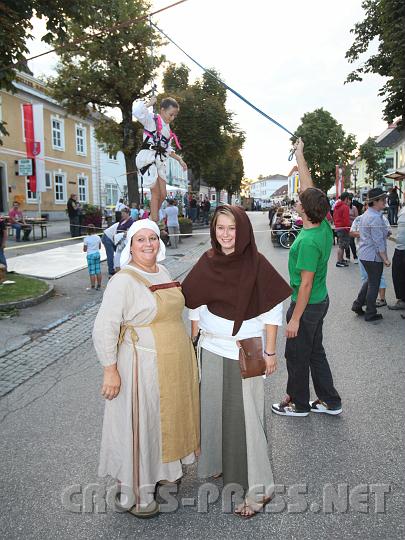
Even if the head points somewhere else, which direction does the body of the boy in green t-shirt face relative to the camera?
to the viewer's left

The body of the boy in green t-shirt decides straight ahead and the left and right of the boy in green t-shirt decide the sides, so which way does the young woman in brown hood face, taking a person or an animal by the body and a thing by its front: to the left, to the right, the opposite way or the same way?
to the left

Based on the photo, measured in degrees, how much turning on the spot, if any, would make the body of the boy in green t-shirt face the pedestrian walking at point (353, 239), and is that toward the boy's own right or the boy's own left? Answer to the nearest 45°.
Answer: approximately 90° to the boy's own right

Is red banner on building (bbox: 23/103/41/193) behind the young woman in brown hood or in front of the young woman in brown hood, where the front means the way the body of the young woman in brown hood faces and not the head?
behind

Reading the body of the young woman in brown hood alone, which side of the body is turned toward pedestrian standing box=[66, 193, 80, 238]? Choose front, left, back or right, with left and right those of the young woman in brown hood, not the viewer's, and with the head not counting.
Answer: back
